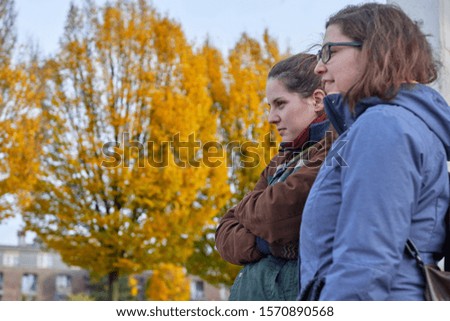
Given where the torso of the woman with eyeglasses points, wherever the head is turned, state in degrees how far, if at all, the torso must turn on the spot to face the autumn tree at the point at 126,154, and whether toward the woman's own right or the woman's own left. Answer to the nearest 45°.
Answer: approximately 45° to the woman's own right

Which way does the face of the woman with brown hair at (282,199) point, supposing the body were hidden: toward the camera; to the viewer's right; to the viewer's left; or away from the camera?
to the viewer's left

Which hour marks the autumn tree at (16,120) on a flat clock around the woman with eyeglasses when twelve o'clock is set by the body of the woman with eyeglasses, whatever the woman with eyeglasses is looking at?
The autumn tree is roughly at 2 o'clock from the woman with eyeglasses.

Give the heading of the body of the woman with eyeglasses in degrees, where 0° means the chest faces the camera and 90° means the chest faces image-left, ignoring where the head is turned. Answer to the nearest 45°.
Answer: approximately 90°

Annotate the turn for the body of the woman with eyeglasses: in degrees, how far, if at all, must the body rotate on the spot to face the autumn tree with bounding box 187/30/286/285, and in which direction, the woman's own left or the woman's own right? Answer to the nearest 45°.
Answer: approximately 90° to the woman's own right

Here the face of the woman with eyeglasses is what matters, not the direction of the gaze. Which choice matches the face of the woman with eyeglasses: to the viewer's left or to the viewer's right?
to the viewer's left

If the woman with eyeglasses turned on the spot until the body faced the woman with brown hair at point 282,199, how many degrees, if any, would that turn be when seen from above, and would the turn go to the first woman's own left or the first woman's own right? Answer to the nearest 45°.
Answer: approximately 45° to the first woman's own right
